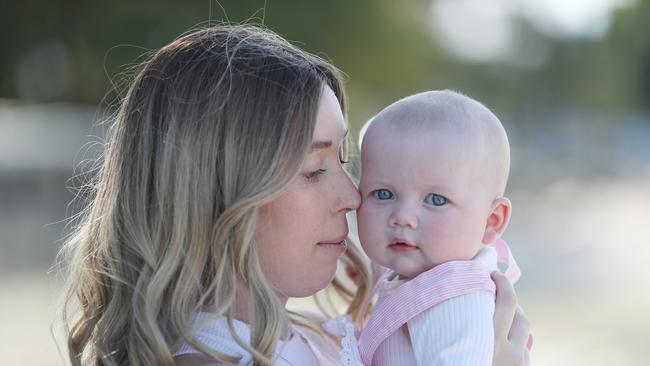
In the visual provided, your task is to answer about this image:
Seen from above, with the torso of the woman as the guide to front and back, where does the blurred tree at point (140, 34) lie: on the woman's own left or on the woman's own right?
on the woman's own left

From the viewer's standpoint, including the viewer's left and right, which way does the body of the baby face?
facing the viewer and to the left of the viewer

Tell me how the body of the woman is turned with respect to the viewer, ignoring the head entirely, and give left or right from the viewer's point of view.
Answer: facing to the right of the viewer

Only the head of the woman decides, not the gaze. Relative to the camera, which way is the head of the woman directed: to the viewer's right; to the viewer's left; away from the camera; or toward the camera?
to the viewer's right
